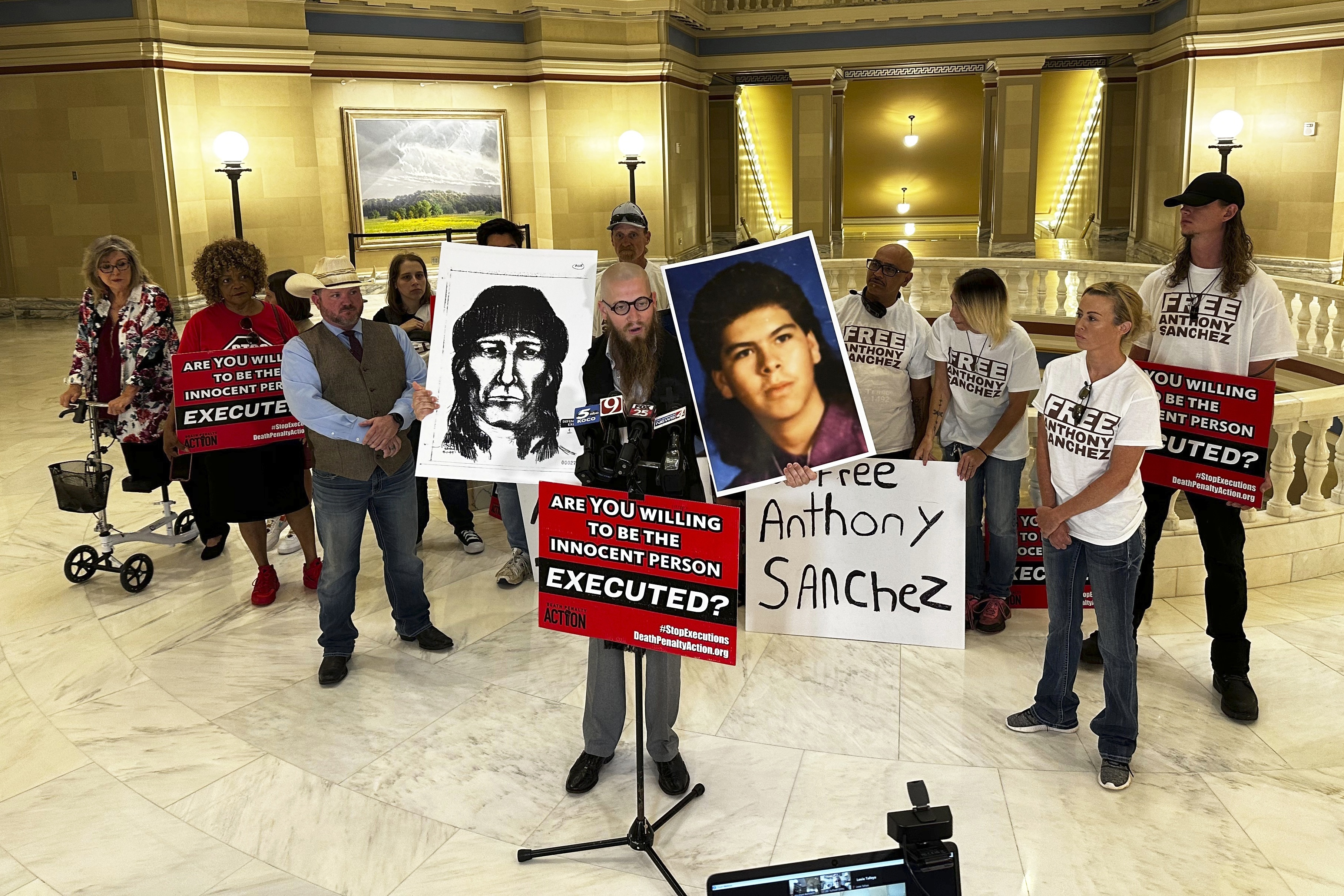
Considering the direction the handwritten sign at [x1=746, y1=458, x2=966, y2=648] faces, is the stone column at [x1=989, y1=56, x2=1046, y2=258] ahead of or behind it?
behind

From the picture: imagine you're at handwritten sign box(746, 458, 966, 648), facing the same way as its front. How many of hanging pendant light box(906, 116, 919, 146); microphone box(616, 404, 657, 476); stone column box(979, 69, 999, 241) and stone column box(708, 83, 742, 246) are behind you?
3

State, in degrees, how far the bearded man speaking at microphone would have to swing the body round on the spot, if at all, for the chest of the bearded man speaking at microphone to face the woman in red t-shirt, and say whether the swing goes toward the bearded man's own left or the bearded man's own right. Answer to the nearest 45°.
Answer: approximately 135° to the bearded man's own right

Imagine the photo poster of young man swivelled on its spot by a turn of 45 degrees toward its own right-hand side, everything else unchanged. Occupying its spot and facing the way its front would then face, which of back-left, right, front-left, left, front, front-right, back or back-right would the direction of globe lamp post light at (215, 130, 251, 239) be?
right

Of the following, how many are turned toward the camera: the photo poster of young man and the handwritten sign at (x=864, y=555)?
2

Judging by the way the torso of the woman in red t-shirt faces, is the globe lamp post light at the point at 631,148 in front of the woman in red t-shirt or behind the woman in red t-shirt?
behind

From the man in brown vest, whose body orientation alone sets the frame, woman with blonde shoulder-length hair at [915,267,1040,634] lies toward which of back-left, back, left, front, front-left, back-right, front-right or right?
front-left
